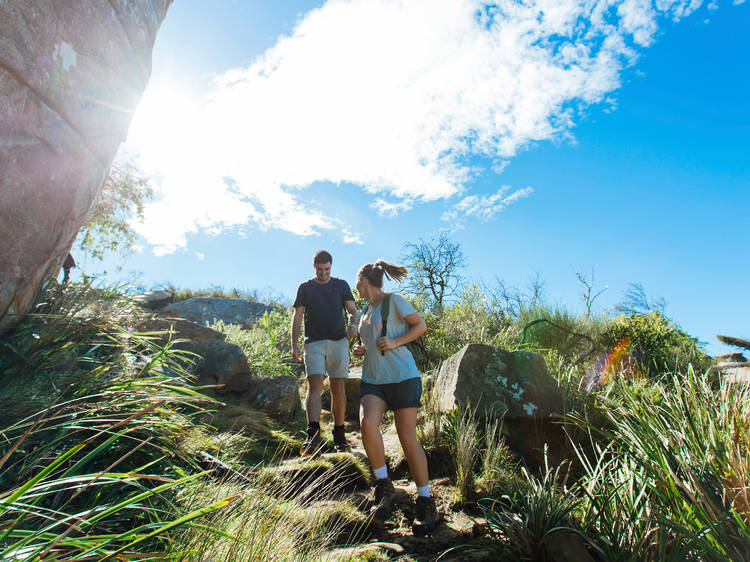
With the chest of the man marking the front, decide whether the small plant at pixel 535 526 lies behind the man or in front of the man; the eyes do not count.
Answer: in front

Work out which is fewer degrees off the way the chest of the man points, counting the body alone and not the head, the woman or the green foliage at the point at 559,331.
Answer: the woman

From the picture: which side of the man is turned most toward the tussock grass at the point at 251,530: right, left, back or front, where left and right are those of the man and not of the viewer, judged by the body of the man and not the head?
front

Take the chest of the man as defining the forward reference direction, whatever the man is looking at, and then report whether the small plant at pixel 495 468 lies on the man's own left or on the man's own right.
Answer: on the man's own left

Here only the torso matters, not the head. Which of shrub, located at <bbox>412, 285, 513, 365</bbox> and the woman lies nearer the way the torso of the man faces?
the woman

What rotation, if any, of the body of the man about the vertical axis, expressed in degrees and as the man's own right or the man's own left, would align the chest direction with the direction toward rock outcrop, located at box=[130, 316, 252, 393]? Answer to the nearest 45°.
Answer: approximately 135° to the man's own right

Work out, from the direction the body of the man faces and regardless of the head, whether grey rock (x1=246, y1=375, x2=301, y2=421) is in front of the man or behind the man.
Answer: behind

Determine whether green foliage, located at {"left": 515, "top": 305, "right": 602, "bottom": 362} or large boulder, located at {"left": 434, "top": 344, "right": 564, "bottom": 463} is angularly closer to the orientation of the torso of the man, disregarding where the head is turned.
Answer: the large boulder

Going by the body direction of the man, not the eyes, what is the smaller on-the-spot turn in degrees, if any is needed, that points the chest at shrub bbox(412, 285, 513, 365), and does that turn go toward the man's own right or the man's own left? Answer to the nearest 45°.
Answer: approximately 135° to the man's own left

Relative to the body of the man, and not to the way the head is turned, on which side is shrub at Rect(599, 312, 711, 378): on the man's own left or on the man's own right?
on the man's own left

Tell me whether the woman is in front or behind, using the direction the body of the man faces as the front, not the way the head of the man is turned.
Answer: in front

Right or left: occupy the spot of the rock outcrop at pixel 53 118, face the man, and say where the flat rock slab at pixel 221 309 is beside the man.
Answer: left

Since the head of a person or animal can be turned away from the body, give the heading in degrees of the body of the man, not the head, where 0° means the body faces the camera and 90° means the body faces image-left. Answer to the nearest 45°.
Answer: approximately 0°

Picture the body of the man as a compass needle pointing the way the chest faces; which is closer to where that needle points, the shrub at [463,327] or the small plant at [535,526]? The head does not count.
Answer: the small plant
